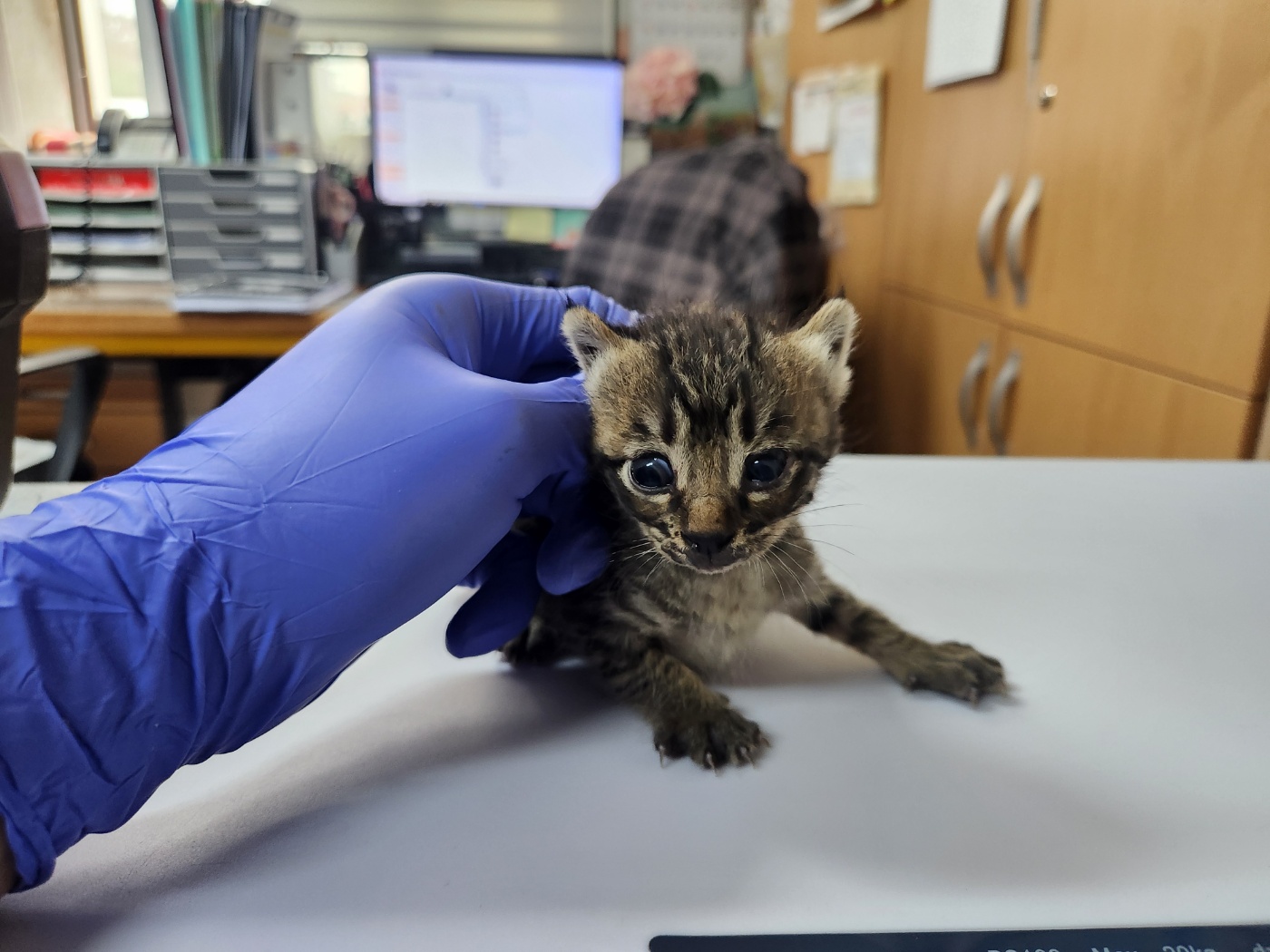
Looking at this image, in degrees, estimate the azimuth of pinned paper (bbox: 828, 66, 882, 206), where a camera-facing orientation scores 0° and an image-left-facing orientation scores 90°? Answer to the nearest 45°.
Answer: approximately 45°

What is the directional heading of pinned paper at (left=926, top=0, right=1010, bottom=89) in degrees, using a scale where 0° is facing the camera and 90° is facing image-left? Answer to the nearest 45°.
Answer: approximately 45°

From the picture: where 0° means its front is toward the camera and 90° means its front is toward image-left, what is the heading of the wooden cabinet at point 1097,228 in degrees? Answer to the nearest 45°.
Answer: approximately 45°

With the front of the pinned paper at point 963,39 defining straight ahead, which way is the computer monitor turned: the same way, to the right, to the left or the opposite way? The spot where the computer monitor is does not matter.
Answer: to the left

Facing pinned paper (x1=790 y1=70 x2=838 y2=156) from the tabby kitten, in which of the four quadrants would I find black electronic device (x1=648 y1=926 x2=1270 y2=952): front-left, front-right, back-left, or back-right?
back-right

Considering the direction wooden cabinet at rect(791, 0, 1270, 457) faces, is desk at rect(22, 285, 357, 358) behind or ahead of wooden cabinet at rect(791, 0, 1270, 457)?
ahead

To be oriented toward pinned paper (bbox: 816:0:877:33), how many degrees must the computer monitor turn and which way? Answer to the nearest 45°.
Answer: approximately 90° to its left

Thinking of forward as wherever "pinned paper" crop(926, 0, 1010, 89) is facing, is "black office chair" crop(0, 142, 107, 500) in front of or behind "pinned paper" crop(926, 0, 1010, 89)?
in front
